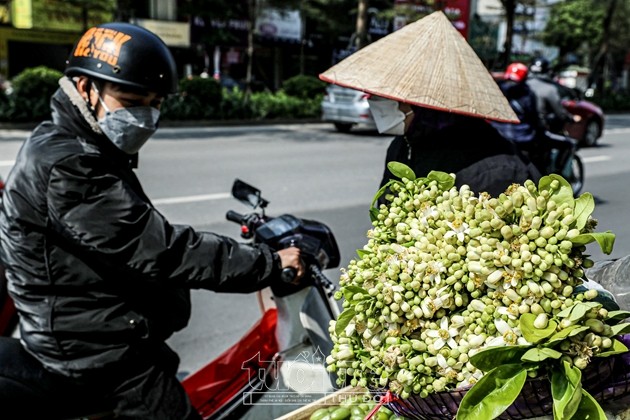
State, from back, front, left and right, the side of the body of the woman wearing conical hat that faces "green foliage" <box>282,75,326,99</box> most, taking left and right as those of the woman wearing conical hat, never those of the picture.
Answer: right

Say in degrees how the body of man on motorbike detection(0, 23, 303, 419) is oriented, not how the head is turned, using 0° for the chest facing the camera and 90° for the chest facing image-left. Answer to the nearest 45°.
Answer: approximately 270°

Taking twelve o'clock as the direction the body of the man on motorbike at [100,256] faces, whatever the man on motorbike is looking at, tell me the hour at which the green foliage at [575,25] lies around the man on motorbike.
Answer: The green foliage is roughly at 10 o'clock from the man on motorbike.

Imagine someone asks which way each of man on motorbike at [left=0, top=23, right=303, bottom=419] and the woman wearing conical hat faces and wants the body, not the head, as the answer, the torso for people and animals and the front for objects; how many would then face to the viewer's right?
1

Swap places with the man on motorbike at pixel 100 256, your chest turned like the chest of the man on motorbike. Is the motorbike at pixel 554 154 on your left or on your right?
on your left

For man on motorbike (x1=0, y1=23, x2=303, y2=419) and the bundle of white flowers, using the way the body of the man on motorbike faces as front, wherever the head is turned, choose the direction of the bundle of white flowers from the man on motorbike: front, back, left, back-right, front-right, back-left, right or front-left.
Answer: front-right

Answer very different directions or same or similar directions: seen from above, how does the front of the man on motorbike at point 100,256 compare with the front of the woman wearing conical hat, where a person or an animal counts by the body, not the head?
very different directions

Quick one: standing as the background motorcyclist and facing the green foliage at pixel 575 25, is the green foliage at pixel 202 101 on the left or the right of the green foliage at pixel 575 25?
left

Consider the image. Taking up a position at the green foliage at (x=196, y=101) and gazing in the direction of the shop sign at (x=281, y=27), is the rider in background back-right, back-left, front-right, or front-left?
back-right

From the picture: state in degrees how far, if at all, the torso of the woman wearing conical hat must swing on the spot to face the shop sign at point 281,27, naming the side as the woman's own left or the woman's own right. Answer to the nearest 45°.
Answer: approximately 90° to the woman's own right

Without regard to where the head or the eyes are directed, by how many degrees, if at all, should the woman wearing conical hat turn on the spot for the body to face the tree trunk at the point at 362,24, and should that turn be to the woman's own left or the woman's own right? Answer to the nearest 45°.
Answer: approximately 90° to the woman's own right

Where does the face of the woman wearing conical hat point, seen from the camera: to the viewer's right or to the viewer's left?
to the viewer's left

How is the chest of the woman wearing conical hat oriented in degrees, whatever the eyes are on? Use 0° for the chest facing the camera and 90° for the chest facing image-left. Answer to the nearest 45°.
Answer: approximately 90°

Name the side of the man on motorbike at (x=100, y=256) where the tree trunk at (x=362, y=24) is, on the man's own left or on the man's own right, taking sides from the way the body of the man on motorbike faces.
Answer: on the man's own left
